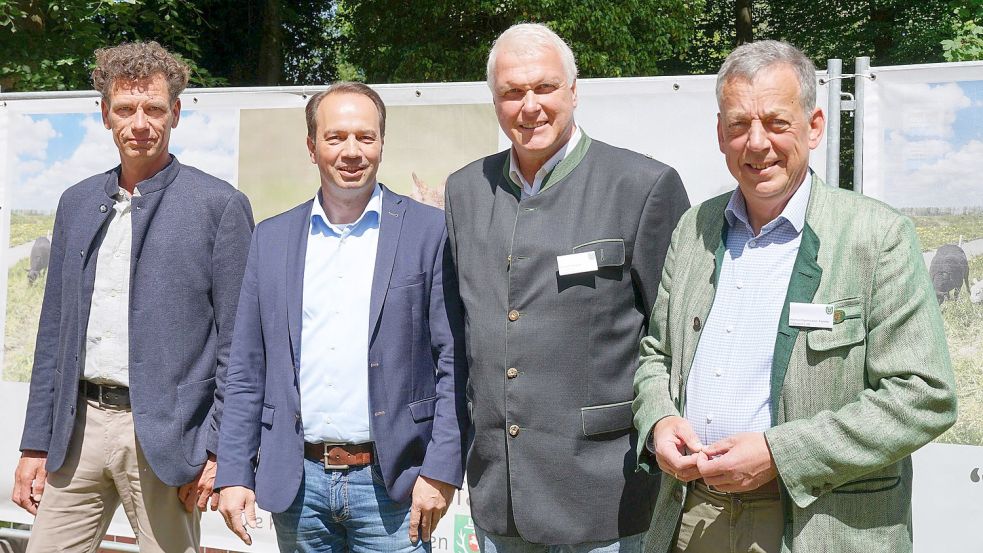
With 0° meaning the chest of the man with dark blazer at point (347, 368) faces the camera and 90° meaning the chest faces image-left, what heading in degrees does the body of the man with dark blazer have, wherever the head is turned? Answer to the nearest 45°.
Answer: approximately 0°

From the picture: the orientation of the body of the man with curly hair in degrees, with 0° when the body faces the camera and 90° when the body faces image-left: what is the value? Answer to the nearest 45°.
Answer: approximately 45°

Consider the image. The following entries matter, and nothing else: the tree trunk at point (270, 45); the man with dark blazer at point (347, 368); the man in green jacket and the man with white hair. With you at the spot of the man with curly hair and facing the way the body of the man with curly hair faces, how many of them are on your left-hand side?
3

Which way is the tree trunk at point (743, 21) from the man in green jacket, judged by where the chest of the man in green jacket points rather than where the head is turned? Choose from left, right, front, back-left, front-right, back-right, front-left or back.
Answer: back-right

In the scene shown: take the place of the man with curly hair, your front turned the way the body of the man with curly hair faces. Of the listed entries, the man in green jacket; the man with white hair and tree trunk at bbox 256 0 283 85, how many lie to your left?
2

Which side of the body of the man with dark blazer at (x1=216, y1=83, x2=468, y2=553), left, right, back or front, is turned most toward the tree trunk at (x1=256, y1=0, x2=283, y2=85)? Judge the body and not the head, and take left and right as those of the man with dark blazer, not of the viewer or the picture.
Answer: back

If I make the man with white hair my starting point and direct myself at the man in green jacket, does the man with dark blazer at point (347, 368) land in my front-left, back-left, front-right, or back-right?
back-right

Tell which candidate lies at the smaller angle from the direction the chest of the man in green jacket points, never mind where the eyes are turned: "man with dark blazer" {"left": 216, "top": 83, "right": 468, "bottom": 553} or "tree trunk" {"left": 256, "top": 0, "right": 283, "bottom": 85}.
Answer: the man with dark blazer

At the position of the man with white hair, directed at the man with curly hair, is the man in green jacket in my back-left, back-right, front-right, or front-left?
back-left

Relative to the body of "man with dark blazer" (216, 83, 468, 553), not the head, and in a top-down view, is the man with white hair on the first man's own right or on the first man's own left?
on the first man's own left

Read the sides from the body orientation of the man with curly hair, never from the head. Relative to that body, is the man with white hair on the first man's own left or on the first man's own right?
on the first man's own left
